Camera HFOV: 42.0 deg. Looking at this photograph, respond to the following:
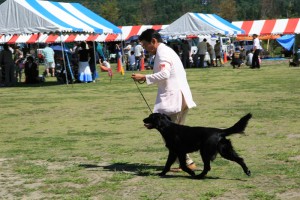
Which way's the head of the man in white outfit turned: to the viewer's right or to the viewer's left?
to the viewer's left

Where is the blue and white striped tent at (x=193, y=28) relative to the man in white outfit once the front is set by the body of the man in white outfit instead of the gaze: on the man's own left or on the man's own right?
on the man's own right

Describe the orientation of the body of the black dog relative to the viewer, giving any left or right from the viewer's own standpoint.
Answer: facing to the left of the viewer

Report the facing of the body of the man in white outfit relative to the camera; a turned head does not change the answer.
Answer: to the viewer's left

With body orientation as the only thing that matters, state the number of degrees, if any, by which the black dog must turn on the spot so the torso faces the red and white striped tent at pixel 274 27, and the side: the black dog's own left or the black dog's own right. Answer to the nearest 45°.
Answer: approximately 90° to the black dog's own right

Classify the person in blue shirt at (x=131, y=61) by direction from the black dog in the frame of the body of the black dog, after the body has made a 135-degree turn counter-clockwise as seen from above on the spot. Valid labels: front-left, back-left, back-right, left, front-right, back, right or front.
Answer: back-left

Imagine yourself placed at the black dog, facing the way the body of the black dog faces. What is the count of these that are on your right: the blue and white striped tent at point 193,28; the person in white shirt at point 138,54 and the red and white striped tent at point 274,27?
3

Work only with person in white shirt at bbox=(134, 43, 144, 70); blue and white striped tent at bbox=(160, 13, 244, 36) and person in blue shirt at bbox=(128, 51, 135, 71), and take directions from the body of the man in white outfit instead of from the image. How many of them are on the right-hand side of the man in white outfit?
3
